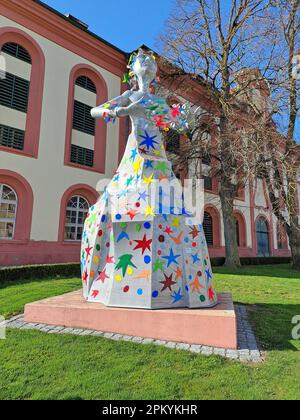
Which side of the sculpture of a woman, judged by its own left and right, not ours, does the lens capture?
front

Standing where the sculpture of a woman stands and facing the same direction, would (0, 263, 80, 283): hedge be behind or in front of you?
behind
